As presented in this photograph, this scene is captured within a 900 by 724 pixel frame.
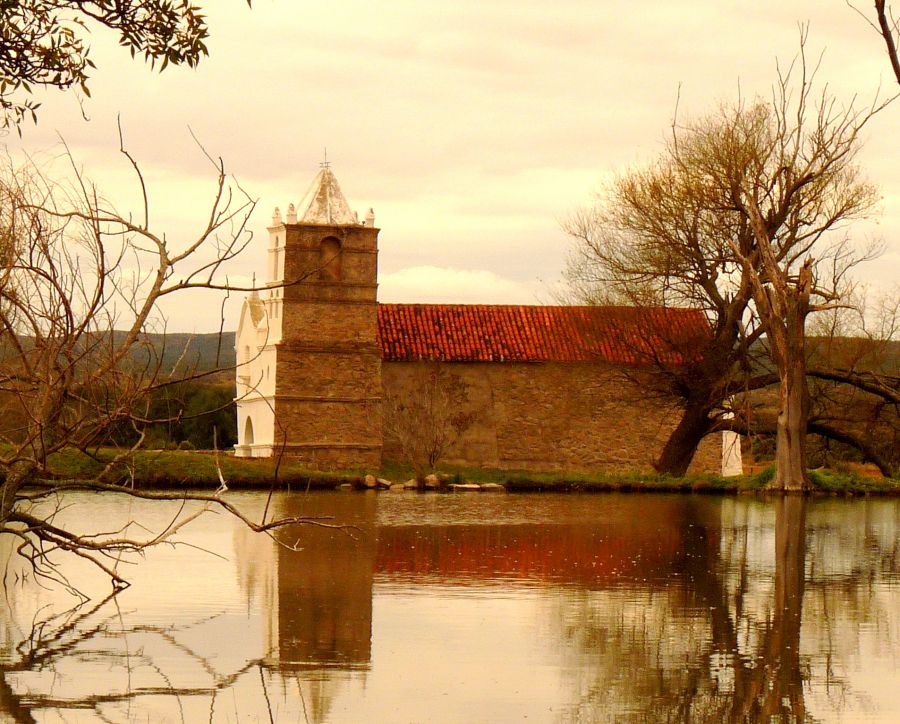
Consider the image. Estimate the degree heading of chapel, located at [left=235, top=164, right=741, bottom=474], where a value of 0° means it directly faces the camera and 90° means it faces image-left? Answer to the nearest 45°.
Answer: approximately 90°

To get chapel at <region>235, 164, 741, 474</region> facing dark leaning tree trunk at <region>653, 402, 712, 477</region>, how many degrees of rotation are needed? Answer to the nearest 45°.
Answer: approximately 135° to its left

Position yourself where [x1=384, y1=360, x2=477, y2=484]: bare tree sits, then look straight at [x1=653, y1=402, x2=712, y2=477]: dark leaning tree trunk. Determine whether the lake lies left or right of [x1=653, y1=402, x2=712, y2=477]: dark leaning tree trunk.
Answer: right

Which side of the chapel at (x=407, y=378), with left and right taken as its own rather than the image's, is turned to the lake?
left
